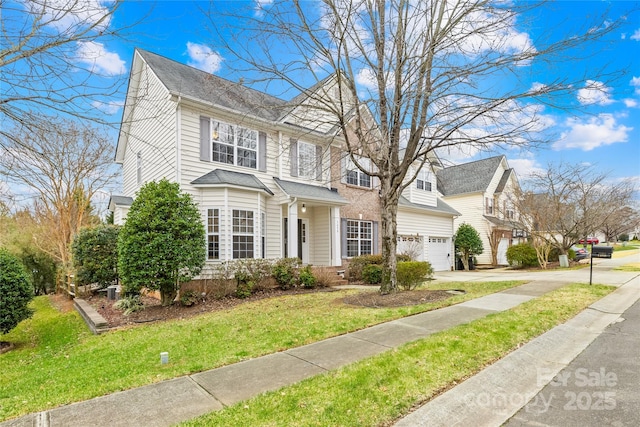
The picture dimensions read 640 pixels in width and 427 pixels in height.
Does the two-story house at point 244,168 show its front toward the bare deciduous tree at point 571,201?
no

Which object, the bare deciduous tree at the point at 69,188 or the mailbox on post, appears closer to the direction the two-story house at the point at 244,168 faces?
the mailbox on post

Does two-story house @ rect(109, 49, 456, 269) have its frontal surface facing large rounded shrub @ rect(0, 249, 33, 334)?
no

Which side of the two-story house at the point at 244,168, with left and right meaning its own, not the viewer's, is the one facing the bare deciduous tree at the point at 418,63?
front

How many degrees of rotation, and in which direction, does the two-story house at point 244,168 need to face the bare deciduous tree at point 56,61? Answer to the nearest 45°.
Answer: approximately 45° to its right

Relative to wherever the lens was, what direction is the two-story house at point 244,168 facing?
facing the viewer and to the right of the viewer

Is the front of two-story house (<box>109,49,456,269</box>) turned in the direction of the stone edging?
no
